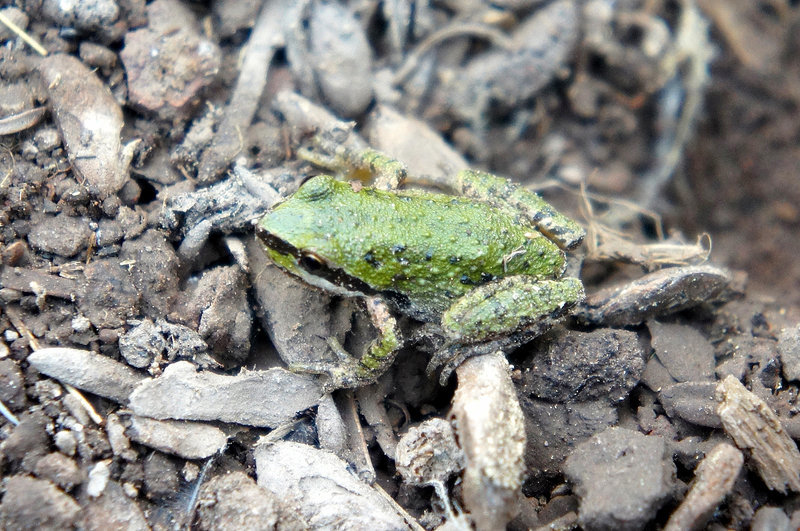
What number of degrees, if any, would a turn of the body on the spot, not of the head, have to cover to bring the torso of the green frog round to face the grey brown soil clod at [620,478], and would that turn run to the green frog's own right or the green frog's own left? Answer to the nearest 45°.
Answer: approximately 135° to the green frog's own left

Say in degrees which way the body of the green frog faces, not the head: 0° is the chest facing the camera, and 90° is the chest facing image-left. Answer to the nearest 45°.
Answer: approximately 90°

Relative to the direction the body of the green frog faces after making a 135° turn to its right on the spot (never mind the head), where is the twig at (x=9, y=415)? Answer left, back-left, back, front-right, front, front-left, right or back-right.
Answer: back

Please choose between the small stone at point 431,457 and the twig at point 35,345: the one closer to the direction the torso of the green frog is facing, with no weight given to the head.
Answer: the twig

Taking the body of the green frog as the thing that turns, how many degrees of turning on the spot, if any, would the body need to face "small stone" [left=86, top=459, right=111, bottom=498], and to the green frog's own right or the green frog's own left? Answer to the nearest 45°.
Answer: approximately 45° to the green frog's own left

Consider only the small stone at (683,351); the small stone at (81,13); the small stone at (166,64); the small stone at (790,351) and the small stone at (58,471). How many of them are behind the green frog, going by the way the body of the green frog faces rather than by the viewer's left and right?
2

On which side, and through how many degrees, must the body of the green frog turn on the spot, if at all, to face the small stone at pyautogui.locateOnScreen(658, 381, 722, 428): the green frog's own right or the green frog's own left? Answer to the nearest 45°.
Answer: approximately 180°

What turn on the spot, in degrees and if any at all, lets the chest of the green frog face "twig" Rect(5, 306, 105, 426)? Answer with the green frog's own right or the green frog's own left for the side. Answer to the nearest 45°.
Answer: approximately 45° to the green frog's own left

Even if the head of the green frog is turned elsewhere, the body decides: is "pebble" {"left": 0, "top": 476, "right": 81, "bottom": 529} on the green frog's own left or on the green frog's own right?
on the green frog's own left

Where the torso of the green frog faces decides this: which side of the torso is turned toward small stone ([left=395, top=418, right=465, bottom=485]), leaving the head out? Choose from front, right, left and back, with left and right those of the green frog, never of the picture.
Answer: left

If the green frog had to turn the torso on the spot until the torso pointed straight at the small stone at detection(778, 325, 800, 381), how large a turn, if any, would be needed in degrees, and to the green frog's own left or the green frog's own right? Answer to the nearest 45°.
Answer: approximately 180°

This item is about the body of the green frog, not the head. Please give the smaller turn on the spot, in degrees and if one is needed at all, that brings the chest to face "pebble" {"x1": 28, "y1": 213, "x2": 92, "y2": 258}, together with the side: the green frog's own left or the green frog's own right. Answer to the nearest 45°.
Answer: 0° — it already faces it

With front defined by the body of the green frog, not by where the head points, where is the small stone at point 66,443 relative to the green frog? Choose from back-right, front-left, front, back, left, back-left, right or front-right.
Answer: front-left
